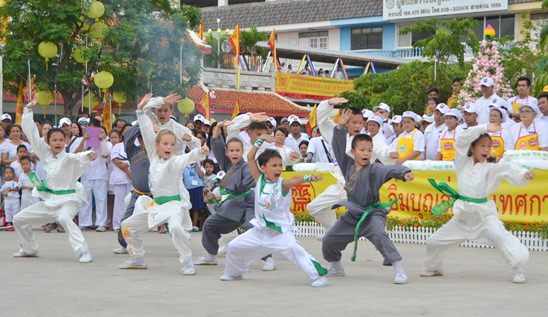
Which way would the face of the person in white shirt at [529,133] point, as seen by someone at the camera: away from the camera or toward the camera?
toward the camera

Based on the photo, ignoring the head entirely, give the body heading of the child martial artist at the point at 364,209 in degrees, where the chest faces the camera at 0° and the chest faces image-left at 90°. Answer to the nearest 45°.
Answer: approximately 0°

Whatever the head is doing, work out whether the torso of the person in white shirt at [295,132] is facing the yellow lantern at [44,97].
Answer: no

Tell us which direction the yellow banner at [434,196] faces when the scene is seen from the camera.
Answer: facing the viewer

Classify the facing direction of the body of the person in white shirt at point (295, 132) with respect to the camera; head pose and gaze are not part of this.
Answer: toward the camera

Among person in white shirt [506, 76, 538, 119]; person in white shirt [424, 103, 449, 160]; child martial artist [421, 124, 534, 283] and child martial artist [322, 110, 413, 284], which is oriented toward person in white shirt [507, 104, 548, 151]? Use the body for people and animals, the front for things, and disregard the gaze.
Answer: person in white shirt [506, 76, 538, 119]

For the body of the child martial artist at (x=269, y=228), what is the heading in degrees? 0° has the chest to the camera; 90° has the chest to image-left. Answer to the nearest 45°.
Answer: approximately 315°

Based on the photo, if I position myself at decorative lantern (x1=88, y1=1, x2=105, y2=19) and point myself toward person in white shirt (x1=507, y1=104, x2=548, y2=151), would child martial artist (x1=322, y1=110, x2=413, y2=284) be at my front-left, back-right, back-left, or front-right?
front-right

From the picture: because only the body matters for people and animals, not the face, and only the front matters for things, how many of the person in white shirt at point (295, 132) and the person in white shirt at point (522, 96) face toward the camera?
2

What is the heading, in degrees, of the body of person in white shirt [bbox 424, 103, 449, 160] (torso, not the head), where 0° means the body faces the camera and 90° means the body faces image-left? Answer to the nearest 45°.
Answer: approximately 45°

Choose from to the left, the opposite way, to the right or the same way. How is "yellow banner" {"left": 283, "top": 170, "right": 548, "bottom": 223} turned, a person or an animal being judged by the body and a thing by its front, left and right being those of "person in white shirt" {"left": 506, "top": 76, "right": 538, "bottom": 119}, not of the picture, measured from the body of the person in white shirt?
the same way

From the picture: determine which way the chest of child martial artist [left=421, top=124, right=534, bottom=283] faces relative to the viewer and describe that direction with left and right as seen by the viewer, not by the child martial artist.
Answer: facing the viewer and to the right of the viewer

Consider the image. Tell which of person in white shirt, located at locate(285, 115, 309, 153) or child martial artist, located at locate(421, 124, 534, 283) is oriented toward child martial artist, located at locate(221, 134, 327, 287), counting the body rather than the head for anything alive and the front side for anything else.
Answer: the person in white shirt

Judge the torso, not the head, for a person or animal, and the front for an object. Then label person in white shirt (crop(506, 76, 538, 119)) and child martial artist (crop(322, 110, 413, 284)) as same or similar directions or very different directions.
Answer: same or similar directions

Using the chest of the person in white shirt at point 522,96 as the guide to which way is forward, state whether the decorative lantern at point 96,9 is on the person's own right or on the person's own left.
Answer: on the person's own right

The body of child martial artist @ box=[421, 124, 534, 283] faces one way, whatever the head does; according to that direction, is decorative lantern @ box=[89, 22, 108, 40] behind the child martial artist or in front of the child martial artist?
behind

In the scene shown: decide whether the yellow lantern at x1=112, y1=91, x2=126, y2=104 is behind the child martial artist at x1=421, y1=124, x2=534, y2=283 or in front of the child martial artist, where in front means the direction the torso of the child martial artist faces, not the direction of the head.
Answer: behind

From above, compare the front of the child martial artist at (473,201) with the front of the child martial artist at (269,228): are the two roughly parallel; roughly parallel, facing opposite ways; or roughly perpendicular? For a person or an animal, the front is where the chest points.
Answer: roughly parallel
